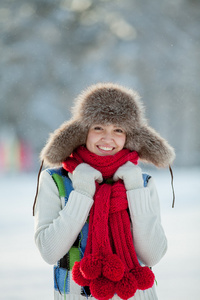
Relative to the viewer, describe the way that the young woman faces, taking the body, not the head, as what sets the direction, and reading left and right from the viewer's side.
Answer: facing the viewer

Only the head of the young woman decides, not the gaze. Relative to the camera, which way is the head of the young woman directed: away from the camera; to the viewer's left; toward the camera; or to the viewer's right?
toward the camera
